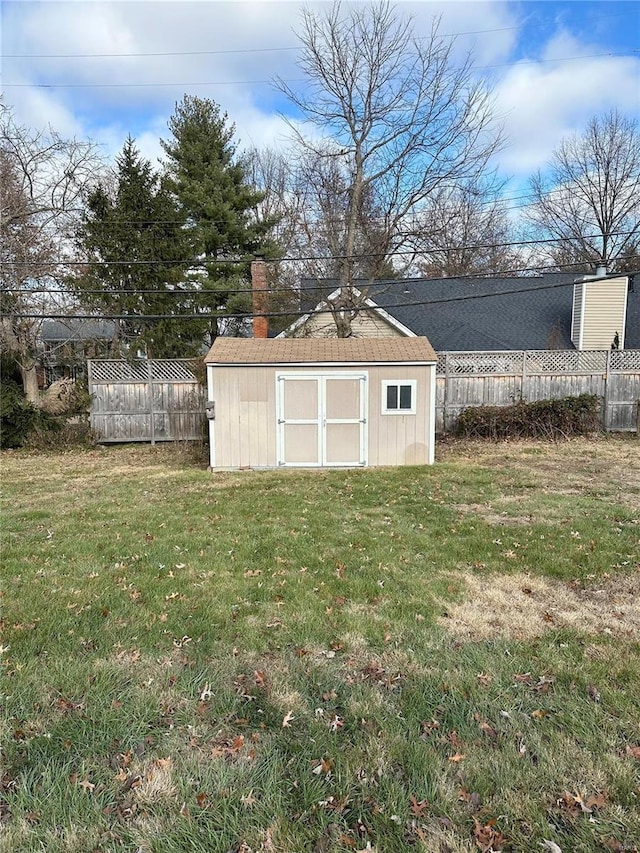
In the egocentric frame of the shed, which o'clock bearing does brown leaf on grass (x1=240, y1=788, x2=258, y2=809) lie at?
The brown leaf on grass is roughly at 12 o'clock from the shed.

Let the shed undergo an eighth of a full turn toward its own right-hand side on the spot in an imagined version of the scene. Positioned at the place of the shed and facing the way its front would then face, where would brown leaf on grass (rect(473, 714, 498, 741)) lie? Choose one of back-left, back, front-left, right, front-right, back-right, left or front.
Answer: front-left

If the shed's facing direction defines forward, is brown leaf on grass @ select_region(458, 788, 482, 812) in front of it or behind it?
in front

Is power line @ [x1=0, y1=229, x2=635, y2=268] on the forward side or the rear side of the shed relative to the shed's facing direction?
on the rear side

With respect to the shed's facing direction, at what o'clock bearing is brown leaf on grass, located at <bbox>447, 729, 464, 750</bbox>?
The brown leaf on grass is roughly at 12 o'clock from the shed.

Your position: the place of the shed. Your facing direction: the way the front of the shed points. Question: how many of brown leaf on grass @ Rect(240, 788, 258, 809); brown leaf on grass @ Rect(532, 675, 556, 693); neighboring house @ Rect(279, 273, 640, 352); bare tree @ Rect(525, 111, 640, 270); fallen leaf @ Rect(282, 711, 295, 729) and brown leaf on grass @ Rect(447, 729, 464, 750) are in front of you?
4

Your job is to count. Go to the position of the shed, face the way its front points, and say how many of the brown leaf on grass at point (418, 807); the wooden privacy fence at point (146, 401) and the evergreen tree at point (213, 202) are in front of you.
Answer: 1

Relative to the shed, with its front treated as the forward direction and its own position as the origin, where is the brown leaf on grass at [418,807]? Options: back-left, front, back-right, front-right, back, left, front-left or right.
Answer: front

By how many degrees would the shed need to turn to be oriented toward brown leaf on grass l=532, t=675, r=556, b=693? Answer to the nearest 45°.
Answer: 0° — it already faces it

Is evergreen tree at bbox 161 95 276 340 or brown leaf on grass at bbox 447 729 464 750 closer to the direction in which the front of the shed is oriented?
the brown leaf on grass

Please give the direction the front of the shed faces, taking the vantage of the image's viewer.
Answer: facing the viewer

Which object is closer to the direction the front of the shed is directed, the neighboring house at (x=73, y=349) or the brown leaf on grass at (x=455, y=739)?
the brown leaf on grass

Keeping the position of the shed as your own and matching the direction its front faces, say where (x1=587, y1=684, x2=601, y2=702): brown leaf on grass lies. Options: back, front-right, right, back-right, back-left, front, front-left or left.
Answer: front

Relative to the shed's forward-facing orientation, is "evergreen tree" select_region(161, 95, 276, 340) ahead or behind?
behind

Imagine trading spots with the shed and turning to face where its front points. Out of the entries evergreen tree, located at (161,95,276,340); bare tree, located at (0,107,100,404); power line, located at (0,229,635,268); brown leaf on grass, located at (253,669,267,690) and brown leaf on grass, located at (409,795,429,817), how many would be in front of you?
2

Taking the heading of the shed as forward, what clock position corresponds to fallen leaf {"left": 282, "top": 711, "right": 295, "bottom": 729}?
The fallen leaf is roughly at 12 o'clock from the shed.

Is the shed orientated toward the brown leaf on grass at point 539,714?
yes

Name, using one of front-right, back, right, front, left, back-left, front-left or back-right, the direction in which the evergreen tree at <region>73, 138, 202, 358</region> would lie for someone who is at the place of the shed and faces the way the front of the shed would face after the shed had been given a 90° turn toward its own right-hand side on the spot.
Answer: front-right
